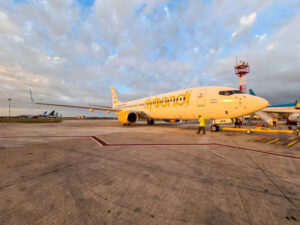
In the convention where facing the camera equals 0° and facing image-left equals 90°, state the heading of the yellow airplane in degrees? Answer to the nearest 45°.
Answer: approximately 315°
